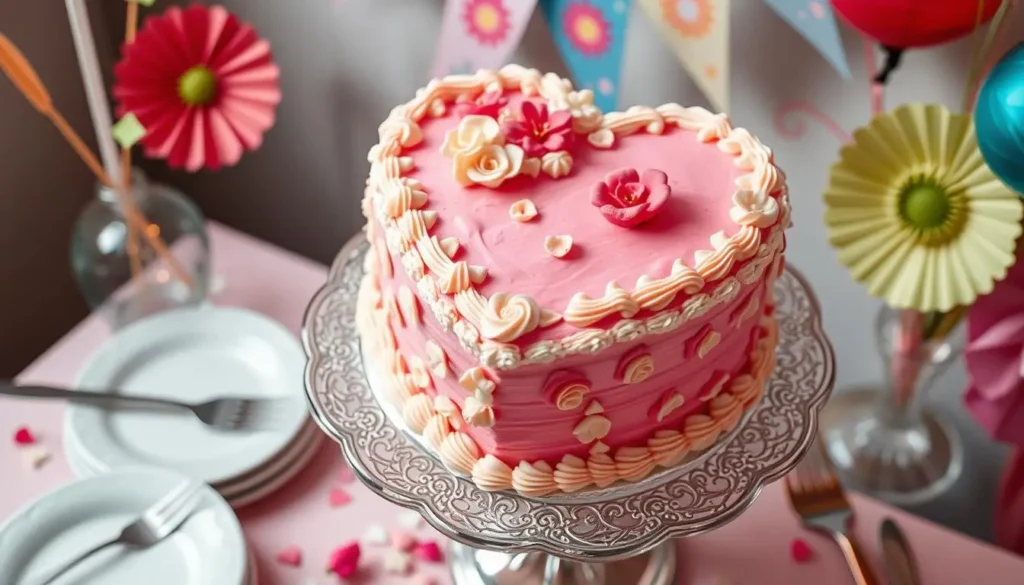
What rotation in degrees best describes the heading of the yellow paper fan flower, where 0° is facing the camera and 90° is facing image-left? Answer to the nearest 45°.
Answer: approximately 0°

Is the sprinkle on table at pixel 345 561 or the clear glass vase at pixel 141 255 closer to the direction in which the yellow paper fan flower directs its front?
the sprinkle on table

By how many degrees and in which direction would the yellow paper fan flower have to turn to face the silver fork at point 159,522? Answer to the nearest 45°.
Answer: approximately 45° to its right

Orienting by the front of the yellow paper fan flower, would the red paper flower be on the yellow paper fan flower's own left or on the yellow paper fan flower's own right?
on the yellow paper fan flower's own right

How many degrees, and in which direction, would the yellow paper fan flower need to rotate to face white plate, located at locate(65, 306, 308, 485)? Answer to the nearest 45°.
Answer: approximately 90° to its right
